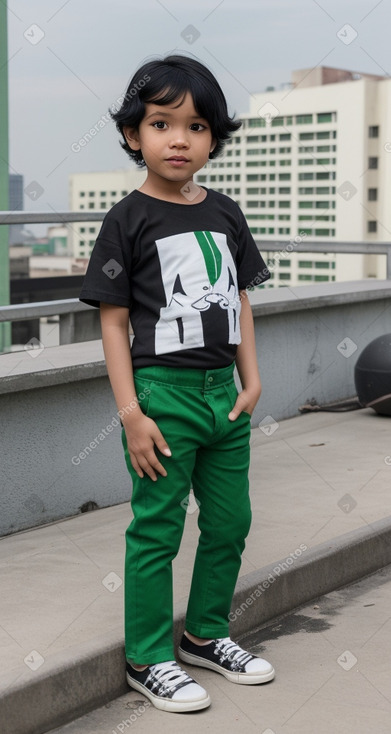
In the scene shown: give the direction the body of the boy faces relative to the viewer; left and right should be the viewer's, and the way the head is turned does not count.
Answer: facing the viewer and to the right of the viewer

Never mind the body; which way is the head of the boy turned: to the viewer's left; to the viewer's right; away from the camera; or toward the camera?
toward the camera

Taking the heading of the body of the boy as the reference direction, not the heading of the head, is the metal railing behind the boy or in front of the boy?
behind

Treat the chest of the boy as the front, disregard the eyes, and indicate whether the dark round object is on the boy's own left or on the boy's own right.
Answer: on the boy's own left
